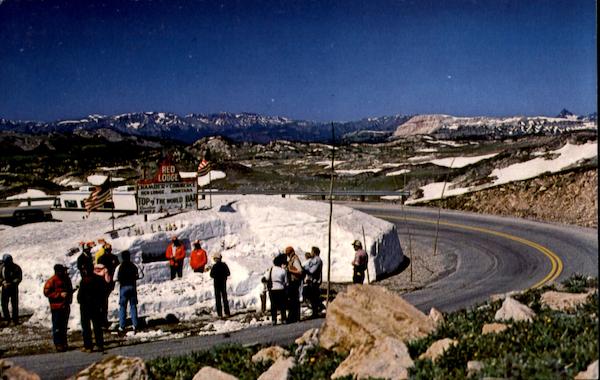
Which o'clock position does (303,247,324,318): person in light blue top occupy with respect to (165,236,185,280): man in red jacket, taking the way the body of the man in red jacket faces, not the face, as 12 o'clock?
The person in light blue top is roughly at 11 o'clock from the man in red jacket.

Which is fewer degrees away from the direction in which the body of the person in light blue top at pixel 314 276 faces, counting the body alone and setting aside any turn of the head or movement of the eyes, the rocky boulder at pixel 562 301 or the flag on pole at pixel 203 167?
the flag on pole

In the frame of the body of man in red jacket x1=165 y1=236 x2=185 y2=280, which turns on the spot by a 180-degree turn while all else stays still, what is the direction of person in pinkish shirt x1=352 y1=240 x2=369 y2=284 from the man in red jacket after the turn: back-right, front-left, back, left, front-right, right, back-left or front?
back-right

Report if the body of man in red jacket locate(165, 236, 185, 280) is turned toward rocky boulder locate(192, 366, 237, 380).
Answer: yes

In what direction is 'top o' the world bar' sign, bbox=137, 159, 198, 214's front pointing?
toward the camera

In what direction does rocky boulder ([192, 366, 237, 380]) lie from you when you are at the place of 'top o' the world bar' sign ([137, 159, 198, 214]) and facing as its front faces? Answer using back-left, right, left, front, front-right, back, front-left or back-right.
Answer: front

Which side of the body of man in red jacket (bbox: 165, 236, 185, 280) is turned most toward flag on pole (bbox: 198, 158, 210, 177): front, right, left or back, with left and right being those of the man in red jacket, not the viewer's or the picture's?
back

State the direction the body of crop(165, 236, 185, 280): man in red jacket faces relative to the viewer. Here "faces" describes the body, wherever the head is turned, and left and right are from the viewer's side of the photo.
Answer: facing the viewer

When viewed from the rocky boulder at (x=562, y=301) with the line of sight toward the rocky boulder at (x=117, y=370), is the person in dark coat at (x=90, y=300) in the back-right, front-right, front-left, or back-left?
front-right

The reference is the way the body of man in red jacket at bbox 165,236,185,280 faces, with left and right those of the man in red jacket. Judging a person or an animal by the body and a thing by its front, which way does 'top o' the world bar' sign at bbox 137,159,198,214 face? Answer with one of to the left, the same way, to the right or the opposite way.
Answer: the same way
